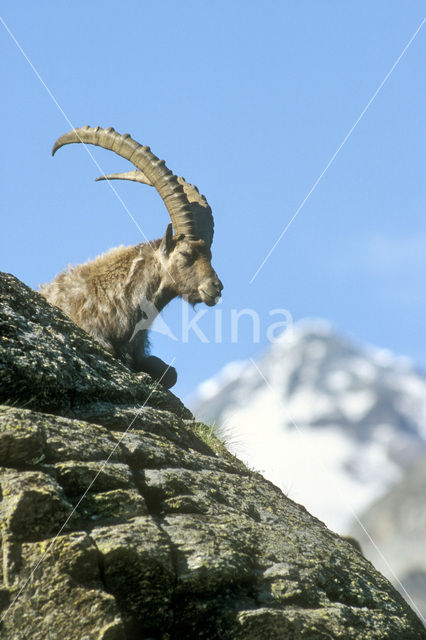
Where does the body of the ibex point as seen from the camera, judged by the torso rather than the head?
to the viewer's right
